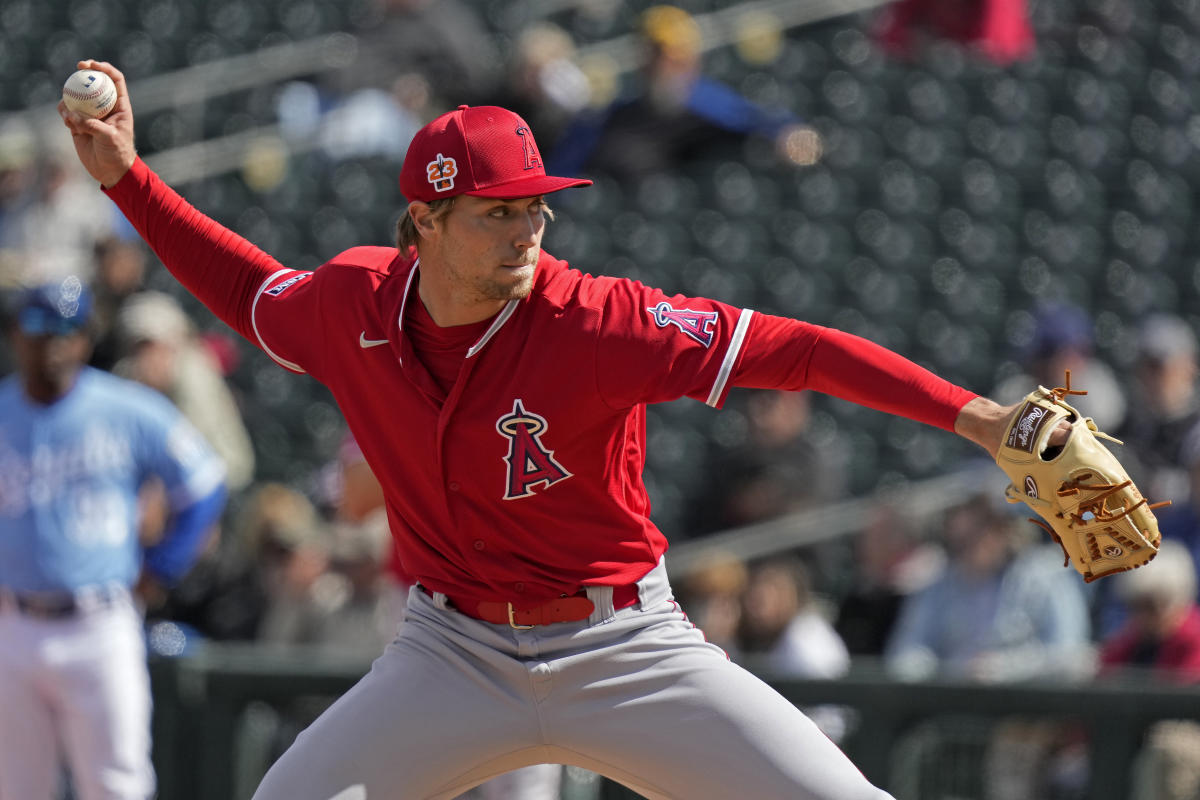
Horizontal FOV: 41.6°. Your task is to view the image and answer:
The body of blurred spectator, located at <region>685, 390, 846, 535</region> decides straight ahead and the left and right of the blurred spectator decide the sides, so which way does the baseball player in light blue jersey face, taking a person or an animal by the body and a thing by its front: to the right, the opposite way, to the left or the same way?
the same way

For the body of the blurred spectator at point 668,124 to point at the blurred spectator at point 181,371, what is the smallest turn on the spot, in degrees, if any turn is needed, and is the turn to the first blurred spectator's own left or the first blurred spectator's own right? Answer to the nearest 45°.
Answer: approximately 45° to the first blurred spectator's own right

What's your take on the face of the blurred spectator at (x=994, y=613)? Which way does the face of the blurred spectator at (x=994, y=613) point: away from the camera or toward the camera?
toward the camera

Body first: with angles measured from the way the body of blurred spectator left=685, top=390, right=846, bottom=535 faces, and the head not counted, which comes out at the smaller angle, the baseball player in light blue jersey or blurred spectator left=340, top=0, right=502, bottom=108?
the baseball player in light blue jersey

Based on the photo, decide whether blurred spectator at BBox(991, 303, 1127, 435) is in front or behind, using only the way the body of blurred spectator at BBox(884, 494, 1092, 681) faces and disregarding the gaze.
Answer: behind

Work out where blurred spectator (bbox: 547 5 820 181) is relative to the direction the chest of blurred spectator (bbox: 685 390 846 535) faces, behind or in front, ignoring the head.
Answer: behind

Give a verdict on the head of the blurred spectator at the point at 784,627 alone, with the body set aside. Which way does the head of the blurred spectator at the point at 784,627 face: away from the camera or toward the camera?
toward the camera

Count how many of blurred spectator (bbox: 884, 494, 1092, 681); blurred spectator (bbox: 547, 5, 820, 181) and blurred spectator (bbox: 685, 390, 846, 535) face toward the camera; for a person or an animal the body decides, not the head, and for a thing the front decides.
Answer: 3

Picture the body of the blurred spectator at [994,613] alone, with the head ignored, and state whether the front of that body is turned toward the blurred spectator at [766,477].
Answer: no

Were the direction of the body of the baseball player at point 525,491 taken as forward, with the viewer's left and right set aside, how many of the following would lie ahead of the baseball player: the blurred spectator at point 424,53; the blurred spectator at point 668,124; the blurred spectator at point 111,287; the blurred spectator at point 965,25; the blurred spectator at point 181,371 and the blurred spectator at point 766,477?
0

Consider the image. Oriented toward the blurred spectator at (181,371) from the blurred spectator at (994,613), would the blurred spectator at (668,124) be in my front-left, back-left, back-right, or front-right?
front-right

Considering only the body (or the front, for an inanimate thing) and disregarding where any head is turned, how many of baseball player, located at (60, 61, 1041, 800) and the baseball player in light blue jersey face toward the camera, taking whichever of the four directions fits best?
2

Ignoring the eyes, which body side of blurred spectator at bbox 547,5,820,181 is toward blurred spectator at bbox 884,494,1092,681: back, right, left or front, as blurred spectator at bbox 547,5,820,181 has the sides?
front

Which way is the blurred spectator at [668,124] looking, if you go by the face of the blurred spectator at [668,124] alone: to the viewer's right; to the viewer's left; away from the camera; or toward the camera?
toward the camera

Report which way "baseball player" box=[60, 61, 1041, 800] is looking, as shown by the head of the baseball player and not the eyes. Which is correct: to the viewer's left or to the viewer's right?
to the viewer's right

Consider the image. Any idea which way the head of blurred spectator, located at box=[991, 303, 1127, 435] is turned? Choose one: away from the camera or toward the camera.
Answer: toward the camera

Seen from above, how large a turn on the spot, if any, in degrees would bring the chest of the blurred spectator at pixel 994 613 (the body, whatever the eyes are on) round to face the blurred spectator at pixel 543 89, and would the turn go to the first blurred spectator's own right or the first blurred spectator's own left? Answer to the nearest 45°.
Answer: approximately 135° to the first blurred spectator's own right

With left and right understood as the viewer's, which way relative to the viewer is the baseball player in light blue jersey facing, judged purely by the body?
facing the viewer

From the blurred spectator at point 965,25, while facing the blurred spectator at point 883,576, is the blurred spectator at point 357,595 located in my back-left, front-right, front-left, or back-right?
front-right

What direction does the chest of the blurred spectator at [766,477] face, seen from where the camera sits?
toward the camera

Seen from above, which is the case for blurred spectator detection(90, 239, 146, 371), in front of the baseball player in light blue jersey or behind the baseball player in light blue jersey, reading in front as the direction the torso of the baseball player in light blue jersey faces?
behind

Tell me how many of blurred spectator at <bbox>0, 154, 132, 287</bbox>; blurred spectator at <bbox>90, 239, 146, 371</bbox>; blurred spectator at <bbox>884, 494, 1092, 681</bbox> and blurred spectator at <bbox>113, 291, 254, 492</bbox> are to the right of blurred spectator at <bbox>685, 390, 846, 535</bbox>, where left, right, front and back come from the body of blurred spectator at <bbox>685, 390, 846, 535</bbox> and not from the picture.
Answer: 3
